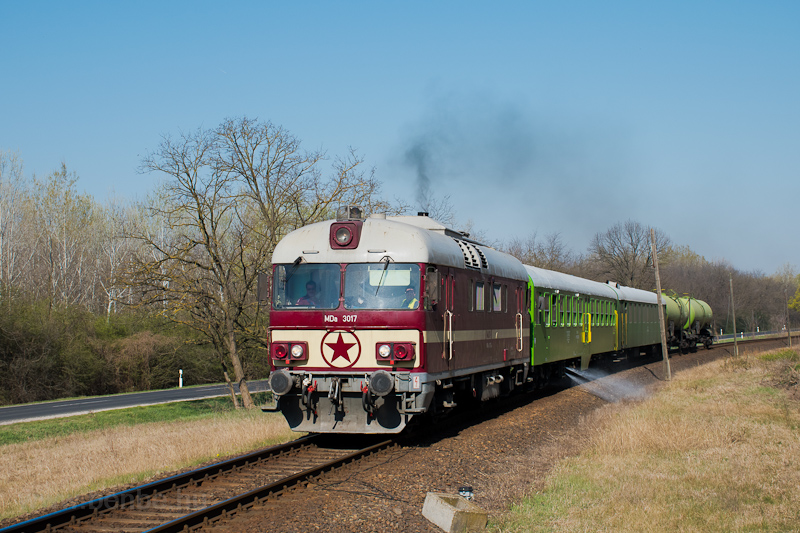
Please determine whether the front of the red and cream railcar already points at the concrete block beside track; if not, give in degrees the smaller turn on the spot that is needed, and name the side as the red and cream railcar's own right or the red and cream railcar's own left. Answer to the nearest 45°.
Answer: approximately 45° to the red and cream railcar's own left

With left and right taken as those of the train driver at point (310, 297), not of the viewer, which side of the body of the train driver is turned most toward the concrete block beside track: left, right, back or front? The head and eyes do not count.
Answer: front

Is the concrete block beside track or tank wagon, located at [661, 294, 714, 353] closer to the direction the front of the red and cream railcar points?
the concrete block beside track

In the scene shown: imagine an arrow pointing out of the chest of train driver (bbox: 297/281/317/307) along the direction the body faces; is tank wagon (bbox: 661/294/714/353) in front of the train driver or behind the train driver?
behind

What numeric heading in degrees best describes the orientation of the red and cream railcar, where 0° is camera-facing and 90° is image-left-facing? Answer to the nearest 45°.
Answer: approximately 45°

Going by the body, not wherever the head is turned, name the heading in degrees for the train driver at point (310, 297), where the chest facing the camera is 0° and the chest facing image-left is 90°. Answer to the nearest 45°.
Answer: approximately 0°

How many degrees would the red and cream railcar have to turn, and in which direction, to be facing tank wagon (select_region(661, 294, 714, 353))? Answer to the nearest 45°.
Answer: approximately 180°

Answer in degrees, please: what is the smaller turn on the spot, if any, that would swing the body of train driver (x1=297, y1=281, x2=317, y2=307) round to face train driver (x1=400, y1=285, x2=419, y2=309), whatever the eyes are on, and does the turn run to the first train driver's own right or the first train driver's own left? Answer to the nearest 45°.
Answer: approximately 90° to the first train driver's own left
